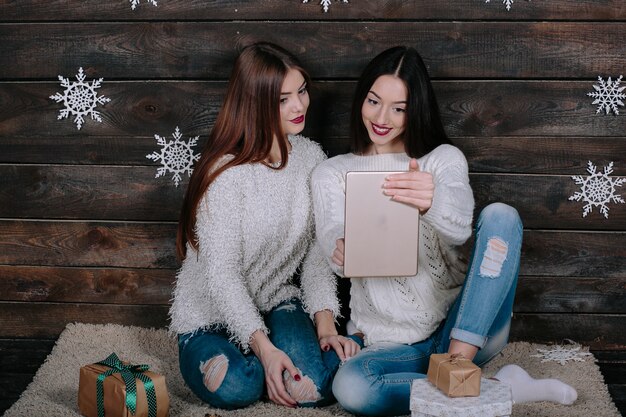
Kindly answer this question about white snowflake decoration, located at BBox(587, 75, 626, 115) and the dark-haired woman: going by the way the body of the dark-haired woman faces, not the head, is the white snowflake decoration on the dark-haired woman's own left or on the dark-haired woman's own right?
on the dark-haired woman's own left

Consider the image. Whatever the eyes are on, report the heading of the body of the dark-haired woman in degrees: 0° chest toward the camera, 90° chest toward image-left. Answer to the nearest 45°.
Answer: approximately 0°

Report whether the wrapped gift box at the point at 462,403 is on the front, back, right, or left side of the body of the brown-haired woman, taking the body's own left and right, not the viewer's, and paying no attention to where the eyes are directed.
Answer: front

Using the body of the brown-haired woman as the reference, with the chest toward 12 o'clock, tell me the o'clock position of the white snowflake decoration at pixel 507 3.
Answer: The white snowflake decoration is roughly at 10 o'clock from the brown-haired woman.

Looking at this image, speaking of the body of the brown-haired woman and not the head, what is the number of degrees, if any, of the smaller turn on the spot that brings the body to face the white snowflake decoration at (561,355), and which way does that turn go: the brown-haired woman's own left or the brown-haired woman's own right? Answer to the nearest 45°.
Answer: approximately 45° to the brown-haired woman's own left

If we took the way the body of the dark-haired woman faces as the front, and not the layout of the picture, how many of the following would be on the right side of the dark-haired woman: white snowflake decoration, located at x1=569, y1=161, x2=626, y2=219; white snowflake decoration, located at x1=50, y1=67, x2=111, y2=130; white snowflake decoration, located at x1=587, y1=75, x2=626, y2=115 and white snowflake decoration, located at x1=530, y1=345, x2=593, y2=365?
1

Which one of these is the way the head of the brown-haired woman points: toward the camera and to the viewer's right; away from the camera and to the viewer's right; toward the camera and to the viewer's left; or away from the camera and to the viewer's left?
toward the camera and to the viewer's right

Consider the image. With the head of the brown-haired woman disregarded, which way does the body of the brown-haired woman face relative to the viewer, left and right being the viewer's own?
facing the viewer and to the right of the viewer
